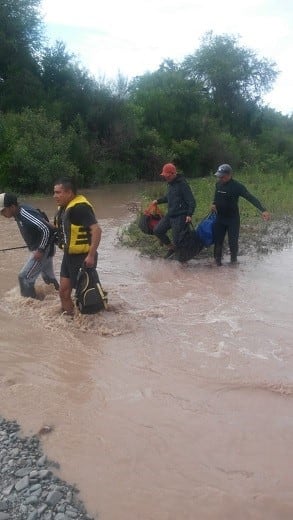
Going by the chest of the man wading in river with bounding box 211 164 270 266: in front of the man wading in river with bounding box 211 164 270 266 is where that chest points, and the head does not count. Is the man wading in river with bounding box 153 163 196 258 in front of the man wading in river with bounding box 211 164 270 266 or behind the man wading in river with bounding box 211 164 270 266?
in front

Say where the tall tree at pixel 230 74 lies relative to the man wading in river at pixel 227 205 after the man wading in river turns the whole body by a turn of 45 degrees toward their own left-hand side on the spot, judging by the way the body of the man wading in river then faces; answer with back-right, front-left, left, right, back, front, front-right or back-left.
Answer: back

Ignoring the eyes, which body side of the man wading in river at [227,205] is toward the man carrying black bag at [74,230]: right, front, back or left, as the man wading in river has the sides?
front

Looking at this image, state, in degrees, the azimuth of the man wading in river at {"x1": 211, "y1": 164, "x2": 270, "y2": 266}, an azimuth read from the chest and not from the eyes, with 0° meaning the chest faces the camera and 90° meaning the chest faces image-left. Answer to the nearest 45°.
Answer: approximately 45°

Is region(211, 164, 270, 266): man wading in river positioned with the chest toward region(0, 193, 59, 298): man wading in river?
yes

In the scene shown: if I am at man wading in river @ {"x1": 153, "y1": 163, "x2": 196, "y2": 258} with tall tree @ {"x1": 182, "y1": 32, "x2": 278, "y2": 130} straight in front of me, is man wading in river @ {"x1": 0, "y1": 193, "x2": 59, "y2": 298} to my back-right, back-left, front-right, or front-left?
back-left
